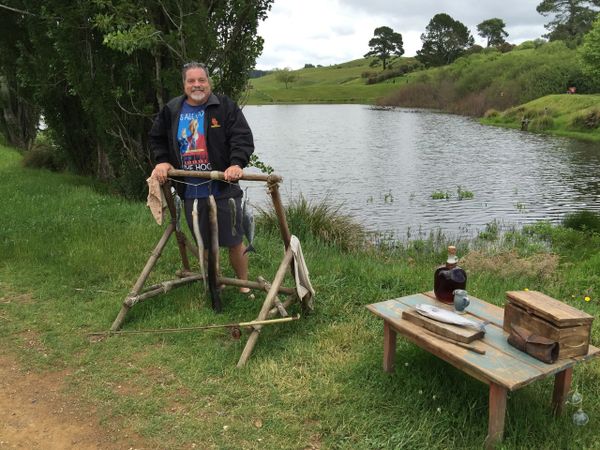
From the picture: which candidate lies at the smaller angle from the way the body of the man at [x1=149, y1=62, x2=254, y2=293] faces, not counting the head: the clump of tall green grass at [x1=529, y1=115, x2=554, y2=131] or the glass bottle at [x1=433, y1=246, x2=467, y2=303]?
the glass bottle

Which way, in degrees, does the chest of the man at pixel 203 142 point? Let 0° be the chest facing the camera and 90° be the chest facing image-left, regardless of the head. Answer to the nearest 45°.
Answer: approximately 0°

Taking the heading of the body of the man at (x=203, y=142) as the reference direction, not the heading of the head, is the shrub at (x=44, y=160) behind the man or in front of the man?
behind

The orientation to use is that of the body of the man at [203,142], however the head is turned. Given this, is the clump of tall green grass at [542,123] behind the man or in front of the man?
behind

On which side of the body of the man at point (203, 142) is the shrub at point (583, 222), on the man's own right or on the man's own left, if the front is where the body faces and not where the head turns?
on the man's own left

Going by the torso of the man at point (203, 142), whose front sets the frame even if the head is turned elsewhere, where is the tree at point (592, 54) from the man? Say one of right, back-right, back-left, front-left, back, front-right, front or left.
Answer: back-left

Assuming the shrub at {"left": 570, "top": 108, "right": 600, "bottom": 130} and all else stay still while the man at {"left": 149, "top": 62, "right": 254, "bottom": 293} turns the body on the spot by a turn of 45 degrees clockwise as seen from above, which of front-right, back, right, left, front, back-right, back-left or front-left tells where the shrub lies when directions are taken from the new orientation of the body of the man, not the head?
back

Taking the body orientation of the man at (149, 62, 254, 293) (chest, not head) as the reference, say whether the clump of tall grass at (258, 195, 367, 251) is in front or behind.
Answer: behind

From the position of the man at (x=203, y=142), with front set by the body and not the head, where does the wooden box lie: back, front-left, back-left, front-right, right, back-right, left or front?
front-left

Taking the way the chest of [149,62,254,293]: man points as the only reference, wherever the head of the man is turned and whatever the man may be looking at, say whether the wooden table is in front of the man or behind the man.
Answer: in front
